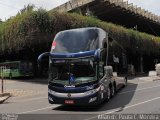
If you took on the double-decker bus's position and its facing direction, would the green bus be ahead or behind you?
behind

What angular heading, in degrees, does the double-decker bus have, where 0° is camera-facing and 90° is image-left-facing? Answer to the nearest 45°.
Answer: approximately 0°
